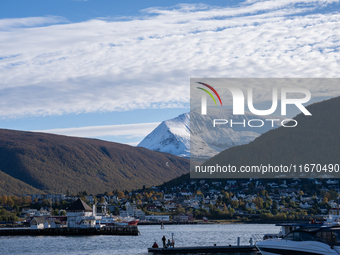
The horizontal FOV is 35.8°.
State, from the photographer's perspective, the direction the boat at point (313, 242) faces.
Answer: facing to the left of the viewer
